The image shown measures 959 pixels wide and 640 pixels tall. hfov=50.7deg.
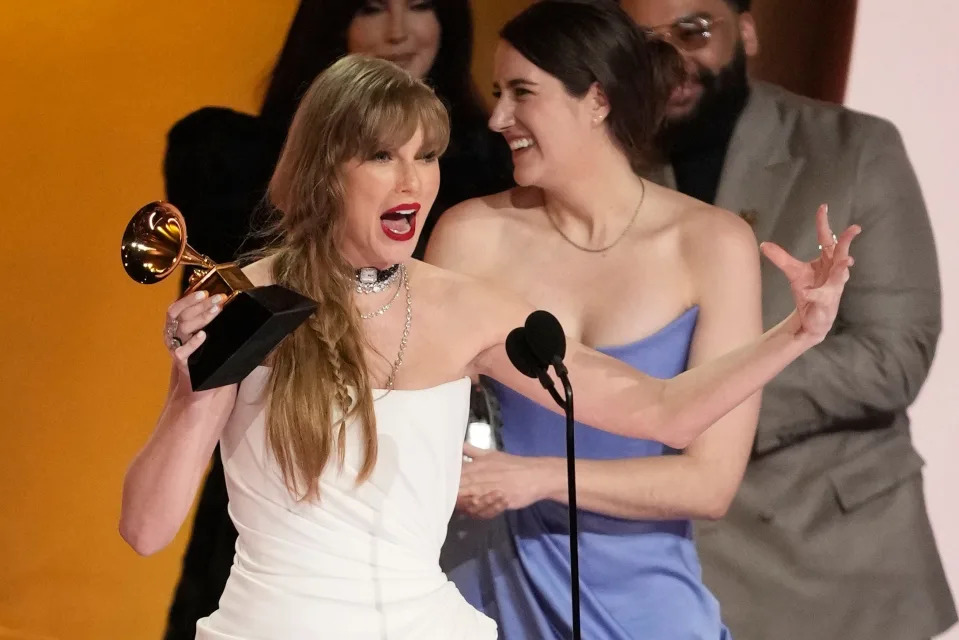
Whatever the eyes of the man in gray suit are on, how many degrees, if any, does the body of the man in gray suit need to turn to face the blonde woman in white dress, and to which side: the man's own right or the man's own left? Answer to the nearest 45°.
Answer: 0° — they already face them

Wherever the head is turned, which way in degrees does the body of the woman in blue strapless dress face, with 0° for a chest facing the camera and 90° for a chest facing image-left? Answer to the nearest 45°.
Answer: approximately 45°

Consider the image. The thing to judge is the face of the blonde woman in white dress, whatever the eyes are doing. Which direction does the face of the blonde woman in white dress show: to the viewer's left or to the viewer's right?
to the viewer's right

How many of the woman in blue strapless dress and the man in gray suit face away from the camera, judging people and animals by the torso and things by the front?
0

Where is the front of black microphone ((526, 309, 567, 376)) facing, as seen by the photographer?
facing away from the viewer and to the left of the viewer

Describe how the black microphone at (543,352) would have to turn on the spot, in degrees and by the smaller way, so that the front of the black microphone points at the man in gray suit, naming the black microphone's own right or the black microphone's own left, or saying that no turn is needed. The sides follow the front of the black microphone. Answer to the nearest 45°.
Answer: approximately 90° to the black microphone's own right

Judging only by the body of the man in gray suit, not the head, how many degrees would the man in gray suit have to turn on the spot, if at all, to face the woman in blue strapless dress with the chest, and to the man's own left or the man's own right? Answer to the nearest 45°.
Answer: approximately 45° to the man's own right

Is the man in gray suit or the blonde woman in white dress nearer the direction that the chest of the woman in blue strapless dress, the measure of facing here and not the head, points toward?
the blonde woman in white dress

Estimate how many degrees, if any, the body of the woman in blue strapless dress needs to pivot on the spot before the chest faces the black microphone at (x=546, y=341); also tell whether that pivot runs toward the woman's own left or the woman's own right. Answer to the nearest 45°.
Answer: approximately 45° to the woman's own left
